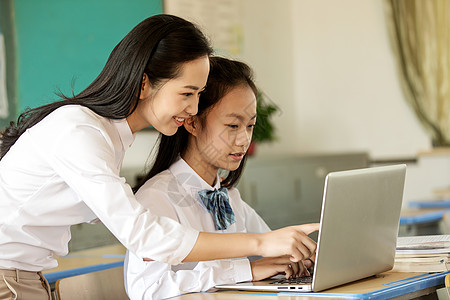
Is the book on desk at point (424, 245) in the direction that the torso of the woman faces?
yes

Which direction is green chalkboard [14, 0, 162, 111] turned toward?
toward the camera

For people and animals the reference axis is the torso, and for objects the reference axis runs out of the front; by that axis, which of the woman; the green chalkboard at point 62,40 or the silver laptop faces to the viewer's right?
the woman

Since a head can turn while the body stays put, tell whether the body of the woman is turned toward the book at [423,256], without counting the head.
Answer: yes

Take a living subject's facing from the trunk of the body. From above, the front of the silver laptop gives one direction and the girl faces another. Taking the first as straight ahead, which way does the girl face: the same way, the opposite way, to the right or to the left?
the opposite way

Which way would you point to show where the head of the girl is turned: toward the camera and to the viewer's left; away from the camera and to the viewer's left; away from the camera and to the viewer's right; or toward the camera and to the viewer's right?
toward the camera and to the viewer's right

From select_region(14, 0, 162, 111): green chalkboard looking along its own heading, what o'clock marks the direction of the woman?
The woman is roughly at 12 o'clock from the green chalkboard.

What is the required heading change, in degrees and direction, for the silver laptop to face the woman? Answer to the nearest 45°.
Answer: approximately 45° to its left

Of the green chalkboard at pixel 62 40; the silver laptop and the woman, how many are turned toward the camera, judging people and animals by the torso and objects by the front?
1

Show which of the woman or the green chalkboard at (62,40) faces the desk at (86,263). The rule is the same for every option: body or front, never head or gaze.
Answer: the green chalkboard

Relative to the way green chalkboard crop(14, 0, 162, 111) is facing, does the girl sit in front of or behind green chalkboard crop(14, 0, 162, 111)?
in front

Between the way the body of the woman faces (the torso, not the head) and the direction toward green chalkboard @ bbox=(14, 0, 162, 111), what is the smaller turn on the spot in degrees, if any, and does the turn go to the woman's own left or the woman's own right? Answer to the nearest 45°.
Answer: approximately 90° to the woman's own left

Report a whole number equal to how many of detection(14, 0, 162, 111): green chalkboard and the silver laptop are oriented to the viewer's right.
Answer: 0

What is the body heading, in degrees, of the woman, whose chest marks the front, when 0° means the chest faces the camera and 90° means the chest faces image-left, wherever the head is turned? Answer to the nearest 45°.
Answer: approximately 270°

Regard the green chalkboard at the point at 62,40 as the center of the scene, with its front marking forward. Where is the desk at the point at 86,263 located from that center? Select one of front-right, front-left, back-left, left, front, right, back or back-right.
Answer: front

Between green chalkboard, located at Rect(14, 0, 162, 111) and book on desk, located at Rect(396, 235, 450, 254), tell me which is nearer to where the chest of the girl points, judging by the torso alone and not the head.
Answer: the book on desk
